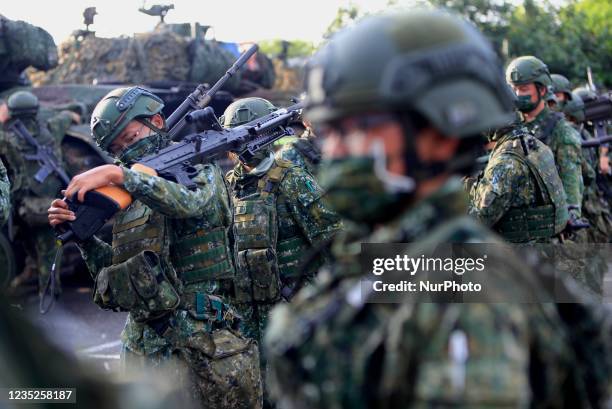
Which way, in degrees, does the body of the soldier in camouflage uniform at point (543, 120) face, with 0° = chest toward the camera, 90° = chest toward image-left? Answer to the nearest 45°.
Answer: approximately 45°

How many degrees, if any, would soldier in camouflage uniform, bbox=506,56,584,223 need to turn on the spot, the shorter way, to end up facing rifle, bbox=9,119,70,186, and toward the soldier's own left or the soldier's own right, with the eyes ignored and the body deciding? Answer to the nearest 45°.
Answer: approximately 45° to the soldier's own right

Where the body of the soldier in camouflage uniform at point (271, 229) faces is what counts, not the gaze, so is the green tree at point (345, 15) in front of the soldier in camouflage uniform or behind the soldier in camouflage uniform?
behind

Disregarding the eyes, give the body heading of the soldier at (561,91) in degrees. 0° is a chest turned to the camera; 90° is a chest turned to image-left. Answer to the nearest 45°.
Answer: approximately 90°

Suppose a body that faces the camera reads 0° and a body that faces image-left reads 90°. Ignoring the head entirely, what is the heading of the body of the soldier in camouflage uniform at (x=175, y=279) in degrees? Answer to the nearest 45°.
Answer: approximately 45°

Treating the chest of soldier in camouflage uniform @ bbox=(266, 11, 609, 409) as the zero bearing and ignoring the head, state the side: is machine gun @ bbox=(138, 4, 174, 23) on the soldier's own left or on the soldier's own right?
on the soldier's own right

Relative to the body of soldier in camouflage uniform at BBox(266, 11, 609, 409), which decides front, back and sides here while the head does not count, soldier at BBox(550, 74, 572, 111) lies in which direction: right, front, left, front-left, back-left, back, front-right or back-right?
back-right

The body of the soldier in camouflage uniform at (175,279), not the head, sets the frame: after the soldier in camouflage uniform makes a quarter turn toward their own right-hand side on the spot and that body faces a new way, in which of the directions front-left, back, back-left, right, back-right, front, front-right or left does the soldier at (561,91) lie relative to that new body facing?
right

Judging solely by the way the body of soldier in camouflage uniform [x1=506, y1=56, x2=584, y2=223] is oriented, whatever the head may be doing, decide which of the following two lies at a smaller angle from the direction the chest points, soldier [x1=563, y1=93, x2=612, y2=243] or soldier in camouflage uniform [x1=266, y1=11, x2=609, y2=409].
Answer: the soldier in camouflage uniform

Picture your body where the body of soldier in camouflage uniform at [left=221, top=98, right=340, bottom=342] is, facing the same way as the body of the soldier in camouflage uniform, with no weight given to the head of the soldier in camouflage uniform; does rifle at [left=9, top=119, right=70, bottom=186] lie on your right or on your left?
on your right
